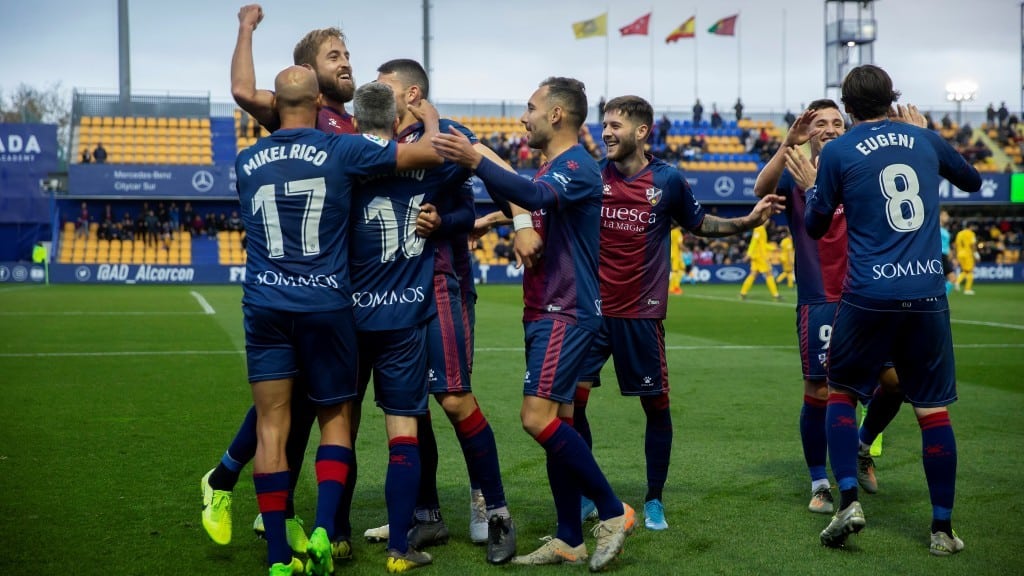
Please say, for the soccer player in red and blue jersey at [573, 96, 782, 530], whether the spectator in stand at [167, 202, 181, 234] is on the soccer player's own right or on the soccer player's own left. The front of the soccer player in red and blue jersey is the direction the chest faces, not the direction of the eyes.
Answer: on the soccer player's own right

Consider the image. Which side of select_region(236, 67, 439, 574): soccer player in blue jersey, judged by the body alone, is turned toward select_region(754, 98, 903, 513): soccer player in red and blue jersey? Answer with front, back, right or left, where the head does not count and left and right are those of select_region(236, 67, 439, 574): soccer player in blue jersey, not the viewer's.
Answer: right

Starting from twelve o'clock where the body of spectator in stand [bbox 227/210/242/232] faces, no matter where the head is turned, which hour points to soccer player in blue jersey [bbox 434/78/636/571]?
The soccer player in blue jersey is roughly at 12 o'clock from the spectator in stand.

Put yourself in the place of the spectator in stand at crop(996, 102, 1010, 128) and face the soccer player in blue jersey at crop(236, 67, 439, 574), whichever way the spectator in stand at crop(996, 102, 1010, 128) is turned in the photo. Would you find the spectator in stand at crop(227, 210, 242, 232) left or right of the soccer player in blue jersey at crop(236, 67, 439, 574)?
right

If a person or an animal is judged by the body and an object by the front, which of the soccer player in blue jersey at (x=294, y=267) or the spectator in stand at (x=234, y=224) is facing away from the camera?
the soccer player in blue jersey

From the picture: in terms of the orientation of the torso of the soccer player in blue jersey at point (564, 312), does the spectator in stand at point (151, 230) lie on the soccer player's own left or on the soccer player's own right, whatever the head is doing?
on the soccer player's own right

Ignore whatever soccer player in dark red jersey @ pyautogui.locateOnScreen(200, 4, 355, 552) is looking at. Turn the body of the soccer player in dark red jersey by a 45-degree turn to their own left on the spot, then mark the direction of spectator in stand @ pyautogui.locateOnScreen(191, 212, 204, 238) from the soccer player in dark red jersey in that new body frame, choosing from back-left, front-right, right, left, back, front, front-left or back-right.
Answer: left

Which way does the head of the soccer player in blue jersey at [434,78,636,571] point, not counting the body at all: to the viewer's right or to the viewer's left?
to the viewer's left

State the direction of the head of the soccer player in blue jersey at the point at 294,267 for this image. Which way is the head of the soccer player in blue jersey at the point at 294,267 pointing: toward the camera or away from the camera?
away from the camera

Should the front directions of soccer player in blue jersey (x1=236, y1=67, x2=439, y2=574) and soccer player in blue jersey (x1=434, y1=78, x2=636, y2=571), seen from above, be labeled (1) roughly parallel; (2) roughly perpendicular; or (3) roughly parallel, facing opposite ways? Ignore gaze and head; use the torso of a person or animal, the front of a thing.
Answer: roughly perpendicular
